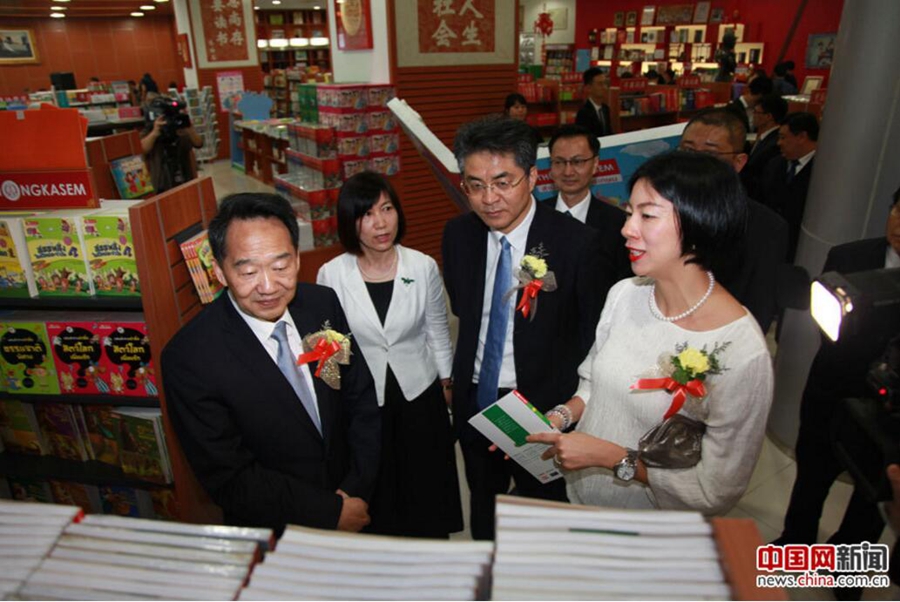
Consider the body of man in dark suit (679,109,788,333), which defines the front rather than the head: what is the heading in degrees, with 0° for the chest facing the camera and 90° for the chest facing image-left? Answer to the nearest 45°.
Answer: approximately 45°

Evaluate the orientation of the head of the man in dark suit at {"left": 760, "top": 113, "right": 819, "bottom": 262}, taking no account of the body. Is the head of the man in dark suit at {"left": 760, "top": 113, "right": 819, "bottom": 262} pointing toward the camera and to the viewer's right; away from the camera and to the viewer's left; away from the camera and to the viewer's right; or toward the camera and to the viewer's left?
toward the camera and to the viewer's left

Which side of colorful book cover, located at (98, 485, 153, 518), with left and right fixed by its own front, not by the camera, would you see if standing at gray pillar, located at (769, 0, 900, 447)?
left

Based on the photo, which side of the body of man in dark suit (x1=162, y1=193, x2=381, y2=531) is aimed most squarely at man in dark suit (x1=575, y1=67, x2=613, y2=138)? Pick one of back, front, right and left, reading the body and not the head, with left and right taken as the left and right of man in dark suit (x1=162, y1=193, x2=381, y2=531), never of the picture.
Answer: left

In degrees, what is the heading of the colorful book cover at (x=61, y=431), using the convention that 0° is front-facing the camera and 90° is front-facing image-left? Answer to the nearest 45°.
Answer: approximately 0°

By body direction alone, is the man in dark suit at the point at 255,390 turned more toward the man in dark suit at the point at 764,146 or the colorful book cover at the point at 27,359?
the man in dark suit

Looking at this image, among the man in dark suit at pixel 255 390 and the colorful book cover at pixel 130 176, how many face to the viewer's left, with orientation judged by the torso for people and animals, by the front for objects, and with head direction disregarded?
0

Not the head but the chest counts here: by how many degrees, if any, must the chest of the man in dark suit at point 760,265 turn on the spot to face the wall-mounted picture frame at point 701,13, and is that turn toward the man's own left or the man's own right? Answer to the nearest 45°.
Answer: approximately 135° to the man's own right

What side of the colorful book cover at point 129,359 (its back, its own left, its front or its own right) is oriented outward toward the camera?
front

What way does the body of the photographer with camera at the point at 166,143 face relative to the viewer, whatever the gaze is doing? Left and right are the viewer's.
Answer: facing the viewer

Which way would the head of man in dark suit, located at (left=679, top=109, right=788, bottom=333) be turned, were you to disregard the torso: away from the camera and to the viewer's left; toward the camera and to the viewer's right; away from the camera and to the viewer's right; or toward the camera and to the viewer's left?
toward the camera and to the viewer's left

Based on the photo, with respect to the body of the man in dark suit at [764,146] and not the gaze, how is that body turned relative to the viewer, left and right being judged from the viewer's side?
facing to the left of the viewer

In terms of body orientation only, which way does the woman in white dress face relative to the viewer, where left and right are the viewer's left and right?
facing the viewer and to the left of the viewer
